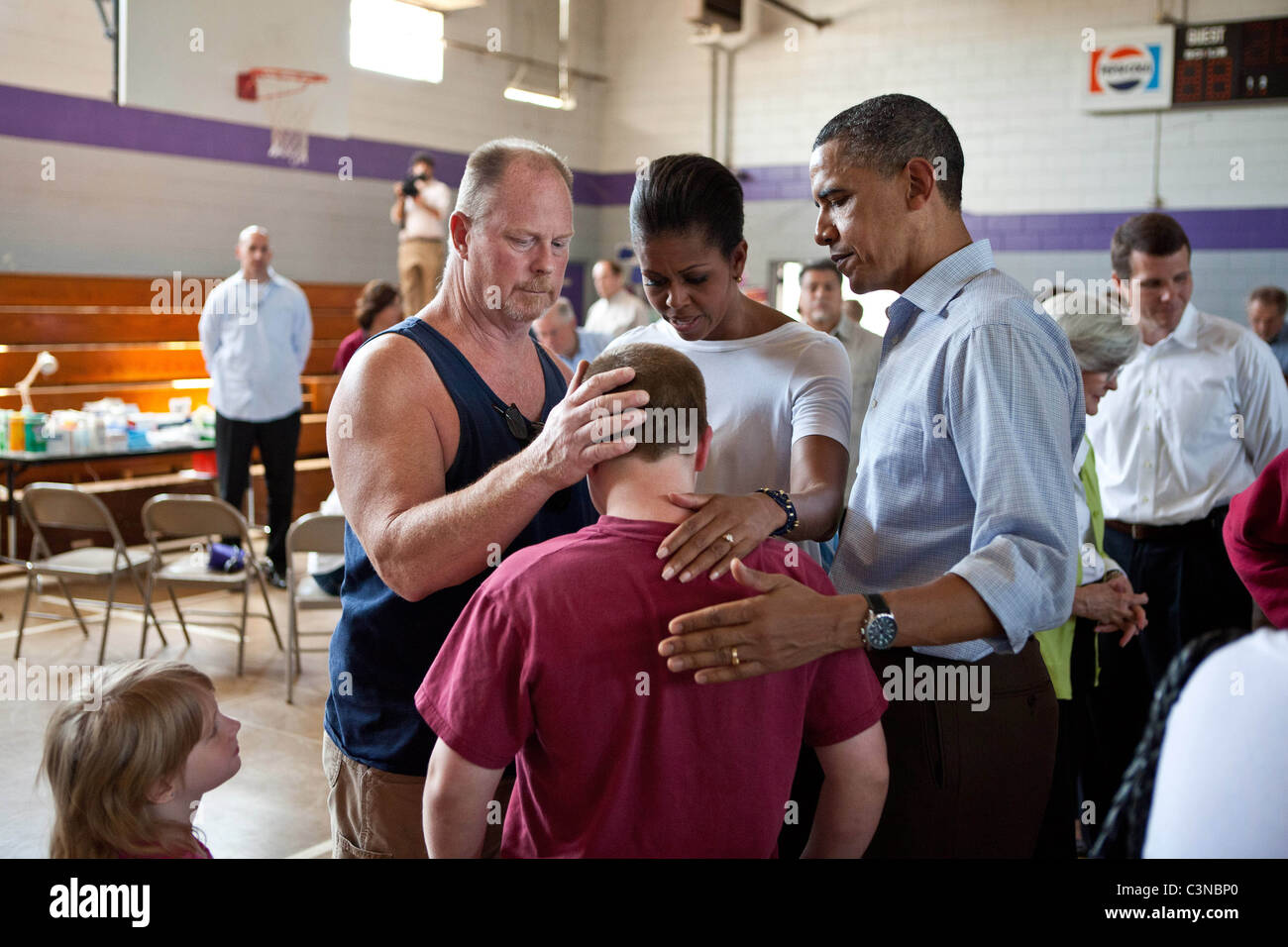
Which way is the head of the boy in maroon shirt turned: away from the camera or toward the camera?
away from the camera

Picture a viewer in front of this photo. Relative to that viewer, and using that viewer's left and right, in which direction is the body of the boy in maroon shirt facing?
facing away from the viewer

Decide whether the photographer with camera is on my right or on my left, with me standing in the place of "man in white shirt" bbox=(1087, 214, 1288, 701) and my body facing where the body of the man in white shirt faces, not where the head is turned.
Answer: on my right

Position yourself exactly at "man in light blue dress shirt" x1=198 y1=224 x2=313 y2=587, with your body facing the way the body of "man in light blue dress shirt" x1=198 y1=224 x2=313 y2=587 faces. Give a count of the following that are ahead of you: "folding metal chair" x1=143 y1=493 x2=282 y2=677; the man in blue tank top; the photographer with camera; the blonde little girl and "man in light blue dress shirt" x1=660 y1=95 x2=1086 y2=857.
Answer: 4

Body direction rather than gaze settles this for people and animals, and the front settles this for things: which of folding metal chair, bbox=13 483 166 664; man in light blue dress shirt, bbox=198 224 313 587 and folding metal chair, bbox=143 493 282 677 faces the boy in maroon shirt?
the man in light blue dress shirt

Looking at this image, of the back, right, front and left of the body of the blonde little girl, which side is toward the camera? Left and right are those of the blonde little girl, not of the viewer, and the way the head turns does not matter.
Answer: right

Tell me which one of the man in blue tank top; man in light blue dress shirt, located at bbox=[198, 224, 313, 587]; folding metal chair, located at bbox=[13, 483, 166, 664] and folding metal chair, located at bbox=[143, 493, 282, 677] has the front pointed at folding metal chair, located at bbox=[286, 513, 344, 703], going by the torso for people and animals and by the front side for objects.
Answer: the man in light blue dress shirt
